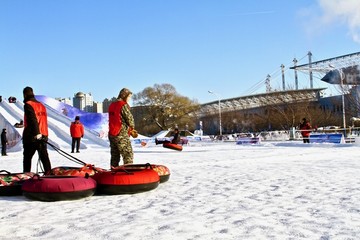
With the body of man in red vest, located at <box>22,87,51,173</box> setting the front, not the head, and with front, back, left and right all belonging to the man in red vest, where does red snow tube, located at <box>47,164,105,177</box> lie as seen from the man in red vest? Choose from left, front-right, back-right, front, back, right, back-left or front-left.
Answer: back

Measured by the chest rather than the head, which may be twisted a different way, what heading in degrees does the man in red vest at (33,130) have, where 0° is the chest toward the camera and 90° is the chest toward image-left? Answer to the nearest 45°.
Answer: approximately 135°

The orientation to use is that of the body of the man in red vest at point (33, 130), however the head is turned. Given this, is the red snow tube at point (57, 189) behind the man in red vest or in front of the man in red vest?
behind

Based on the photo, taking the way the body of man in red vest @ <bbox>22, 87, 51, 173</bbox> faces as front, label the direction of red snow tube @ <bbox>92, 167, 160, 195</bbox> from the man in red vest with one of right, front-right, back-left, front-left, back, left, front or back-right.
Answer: back
